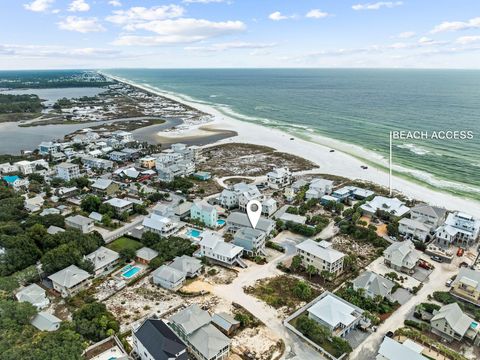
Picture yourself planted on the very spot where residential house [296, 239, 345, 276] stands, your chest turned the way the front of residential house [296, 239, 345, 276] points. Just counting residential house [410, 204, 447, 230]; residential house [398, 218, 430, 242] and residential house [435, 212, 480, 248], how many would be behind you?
3

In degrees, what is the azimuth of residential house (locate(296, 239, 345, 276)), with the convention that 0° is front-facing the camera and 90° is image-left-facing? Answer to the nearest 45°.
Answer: approximately 45°

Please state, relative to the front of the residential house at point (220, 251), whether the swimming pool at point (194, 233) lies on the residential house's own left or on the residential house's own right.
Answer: on the residential house's own right

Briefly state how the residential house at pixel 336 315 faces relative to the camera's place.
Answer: facing the viewer and to the right of the viewer

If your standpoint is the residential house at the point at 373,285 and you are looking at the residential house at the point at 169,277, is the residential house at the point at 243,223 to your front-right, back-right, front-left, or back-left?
front-right

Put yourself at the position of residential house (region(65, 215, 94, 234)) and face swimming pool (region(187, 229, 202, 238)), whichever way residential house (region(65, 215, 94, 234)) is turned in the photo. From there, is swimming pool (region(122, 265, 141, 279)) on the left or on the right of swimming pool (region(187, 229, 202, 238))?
right

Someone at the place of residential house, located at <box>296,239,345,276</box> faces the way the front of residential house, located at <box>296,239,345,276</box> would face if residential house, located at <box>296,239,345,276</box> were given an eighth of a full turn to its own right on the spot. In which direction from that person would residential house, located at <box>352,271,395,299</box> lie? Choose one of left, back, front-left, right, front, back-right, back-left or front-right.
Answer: back-left

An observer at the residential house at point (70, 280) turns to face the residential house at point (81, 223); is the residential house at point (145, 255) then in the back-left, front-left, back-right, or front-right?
front-right

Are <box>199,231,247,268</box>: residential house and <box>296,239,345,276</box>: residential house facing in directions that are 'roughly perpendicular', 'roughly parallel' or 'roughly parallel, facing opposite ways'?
roughly parallel

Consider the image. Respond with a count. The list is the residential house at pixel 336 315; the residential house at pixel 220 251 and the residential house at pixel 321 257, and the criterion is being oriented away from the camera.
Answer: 0

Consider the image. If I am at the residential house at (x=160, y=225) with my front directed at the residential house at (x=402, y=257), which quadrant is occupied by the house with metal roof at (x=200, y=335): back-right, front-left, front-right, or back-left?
front-right

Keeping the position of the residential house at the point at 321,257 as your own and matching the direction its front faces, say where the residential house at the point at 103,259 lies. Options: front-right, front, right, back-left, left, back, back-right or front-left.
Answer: front-right
